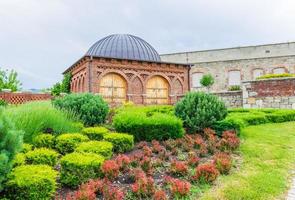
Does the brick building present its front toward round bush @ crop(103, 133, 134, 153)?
yes

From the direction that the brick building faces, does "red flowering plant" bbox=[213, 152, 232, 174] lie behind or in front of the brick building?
in front

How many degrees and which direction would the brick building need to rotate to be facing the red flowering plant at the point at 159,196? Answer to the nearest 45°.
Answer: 0° — it already faces it

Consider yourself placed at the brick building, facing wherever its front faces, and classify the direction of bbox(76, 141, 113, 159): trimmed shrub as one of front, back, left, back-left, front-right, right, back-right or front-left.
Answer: front

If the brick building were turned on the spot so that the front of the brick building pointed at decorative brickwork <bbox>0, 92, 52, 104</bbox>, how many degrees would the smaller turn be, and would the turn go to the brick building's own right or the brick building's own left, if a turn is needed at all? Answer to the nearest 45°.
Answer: approximately 90° to the brick building's own right

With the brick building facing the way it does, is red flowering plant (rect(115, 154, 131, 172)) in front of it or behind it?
in front

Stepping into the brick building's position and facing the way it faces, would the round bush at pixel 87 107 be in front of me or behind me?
in front

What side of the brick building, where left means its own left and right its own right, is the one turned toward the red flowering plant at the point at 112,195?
front

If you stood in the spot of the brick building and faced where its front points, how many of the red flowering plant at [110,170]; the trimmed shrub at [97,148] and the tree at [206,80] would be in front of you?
2

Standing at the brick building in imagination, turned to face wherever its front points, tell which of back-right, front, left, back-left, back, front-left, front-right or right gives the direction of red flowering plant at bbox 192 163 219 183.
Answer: front

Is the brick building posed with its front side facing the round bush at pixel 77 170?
yes

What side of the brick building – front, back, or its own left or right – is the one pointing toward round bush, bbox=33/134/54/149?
front

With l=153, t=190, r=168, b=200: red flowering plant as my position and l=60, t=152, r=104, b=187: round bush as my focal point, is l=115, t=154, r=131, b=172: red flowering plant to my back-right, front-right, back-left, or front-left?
front-right

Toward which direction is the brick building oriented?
toward the camera

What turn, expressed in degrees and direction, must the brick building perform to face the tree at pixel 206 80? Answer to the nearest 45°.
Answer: approximately 135° to its left
